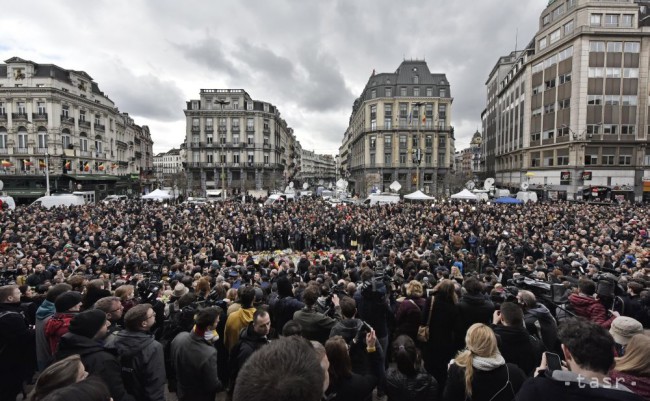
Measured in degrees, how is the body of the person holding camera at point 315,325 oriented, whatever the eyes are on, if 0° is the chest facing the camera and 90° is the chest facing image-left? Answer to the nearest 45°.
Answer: approximately 180°

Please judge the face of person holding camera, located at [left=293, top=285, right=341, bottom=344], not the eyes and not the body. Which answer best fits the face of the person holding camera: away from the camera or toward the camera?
away from the camera

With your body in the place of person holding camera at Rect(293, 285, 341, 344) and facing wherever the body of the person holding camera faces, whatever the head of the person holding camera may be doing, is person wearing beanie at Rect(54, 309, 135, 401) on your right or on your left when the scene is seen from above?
on your left

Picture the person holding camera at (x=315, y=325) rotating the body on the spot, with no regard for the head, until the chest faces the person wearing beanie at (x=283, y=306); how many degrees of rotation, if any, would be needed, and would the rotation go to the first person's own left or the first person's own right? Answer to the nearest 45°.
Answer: approximately 45° to the first person's own left

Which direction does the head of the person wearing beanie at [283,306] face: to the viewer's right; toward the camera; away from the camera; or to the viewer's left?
away from the camera
